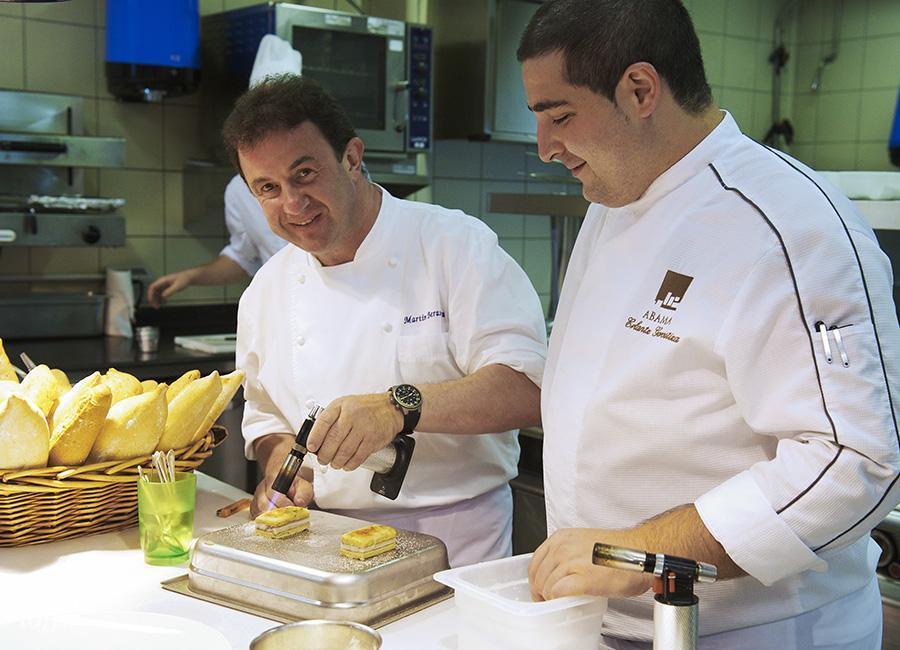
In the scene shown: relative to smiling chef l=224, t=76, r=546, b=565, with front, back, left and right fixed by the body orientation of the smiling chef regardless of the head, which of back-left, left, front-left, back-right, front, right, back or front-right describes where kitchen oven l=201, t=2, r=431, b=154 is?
back-right

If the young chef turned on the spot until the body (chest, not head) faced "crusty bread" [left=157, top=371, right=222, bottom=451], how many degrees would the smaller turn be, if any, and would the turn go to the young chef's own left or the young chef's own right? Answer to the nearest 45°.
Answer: approximately 45° to the young chef's own right

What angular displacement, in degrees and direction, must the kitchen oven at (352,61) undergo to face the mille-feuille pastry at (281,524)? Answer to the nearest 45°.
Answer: approximately 45° to its right

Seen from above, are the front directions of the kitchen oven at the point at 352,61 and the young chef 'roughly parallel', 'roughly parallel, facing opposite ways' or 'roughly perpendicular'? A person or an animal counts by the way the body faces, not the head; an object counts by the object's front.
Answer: roughly perpendicular

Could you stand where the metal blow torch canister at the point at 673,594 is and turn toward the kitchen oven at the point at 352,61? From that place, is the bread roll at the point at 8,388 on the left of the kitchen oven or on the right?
left

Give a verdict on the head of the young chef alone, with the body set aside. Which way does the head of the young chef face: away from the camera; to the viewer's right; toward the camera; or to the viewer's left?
to the viewer's left

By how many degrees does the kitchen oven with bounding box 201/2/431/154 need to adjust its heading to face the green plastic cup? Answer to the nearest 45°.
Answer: approximately 45° to its right

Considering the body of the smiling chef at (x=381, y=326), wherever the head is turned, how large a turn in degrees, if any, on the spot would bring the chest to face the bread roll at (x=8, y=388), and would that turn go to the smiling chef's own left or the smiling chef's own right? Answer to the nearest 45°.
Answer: approximately 45° to the smiling chef's own right

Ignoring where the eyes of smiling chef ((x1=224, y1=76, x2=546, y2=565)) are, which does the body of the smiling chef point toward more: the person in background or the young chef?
the young chef

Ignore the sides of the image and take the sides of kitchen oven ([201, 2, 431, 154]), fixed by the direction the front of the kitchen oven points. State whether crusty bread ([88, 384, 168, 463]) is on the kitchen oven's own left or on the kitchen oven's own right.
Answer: on the kitchen oven's own right

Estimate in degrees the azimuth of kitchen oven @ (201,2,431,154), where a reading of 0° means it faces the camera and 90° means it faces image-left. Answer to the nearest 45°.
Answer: approximately 315°

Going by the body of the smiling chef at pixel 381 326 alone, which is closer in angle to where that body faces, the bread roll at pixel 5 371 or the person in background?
the bread roll
